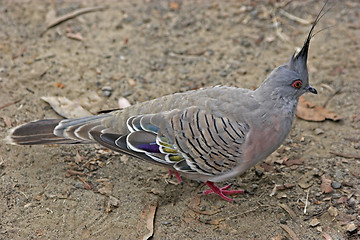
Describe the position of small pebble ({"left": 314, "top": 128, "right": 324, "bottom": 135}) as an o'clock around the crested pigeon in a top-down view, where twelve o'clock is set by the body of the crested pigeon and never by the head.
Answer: The small pebble is roughly at 11 o'clock from the crested pigeon.

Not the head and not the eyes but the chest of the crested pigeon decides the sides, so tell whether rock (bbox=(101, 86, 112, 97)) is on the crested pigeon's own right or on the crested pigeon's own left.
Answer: on the crested pigeon's own left

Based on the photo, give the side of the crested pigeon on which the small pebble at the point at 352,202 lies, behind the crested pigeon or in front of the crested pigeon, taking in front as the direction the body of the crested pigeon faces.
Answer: in front

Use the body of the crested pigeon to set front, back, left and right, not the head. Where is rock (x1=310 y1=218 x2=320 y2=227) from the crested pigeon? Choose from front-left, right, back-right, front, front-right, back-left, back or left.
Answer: front-right

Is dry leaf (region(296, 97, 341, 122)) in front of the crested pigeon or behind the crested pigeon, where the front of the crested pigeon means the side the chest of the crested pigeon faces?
in front

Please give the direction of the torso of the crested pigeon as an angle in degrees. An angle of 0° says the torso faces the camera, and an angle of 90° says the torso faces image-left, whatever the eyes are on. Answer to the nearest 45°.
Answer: approximately 270°

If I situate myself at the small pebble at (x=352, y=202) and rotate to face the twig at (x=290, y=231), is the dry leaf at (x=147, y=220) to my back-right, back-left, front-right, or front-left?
front-right

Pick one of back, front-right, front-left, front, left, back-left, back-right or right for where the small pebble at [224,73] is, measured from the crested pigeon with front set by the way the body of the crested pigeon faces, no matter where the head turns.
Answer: left

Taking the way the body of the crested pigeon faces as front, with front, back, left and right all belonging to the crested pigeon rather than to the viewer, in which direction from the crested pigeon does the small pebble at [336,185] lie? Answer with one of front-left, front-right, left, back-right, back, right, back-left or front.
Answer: front

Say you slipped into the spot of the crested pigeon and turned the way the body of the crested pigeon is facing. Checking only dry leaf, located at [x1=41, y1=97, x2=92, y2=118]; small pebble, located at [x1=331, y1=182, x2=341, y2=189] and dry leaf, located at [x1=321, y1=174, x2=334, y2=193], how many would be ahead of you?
2

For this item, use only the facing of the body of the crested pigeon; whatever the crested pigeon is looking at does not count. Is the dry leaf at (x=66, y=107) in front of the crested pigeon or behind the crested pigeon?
behind

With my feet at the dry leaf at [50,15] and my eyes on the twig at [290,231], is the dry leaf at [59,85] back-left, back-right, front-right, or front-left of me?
front-right

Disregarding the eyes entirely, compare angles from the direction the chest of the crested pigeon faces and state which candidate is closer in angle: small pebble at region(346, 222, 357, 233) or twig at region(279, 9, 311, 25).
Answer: the small pebble

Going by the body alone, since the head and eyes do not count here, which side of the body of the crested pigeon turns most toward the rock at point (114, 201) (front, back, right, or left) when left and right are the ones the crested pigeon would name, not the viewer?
back

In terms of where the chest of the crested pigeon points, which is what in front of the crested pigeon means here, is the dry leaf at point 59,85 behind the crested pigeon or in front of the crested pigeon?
behind

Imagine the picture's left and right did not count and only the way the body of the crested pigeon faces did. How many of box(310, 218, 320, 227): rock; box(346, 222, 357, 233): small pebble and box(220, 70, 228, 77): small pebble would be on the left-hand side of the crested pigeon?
1

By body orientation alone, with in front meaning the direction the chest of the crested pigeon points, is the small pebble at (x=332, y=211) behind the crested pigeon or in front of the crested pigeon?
in front
